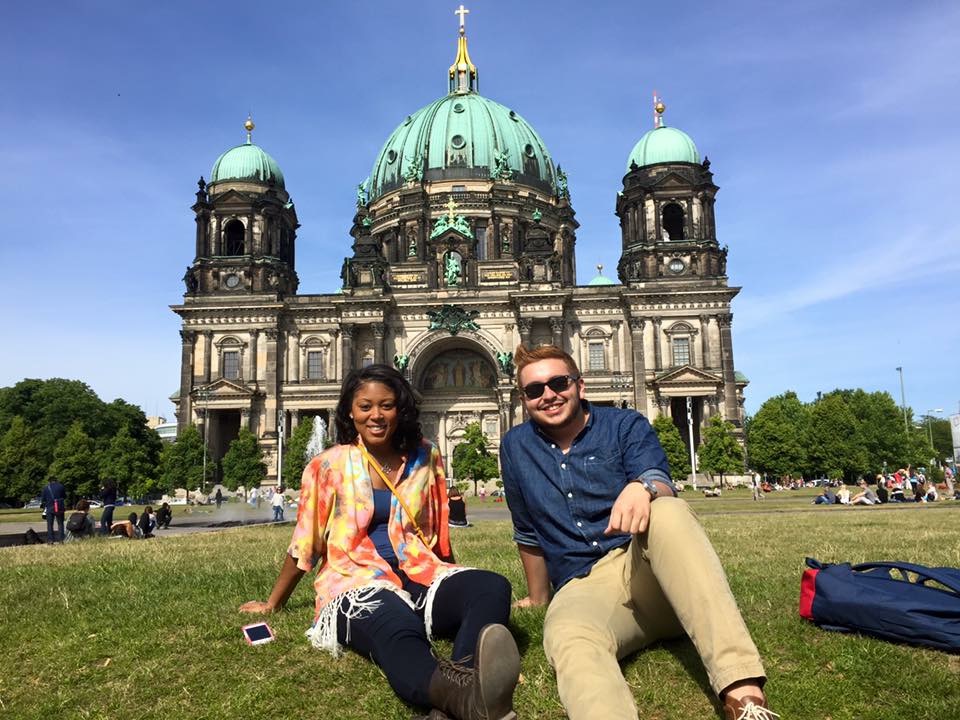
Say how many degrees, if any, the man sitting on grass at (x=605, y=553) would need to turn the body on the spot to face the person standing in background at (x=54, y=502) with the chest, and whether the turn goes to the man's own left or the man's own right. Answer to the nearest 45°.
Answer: approximately 135° to the man's own right

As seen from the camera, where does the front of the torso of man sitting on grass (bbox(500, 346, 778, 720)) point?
toward the camera

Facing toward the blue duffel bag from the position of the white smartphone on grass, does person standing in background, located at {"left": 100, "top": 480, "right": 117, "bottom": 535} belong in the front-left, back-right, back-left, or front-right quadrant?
back-left

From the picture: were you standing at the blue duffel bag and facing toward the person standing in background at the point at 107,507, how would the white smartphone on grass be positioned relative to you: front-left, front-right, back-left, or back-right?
front-left

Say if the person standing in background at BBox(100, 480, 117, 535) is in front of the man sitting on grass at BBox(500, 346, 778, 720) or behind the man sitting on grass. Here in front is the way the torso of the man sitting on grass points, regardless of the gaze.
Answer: behind

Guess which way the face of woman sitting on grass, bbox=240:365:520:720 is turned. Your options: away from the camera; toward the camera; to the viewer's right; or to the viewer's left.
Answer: toward the camera

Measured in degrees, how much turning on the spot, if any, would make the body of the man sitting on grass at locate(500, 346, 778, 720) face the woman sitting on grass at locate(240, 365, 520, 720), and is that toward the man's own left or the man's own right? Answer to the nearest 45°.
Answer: approximately 90° to the man's own right
